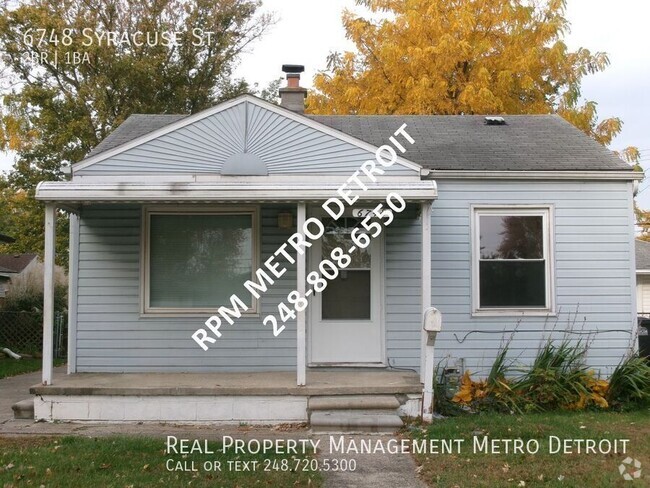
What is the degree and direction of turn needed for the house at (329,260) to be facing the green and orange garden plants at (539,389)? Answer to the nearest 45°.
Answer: approximately 90° to its left

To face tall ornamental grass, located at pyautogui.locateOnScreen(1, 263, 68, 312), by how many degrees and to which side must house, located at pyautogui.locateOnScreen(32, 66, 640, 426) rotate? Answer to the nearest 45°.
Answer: approximately 135° to its right

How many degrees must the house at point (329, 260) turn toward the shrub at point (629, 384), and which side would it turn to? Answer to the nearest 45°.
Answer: approximately 90° to its left

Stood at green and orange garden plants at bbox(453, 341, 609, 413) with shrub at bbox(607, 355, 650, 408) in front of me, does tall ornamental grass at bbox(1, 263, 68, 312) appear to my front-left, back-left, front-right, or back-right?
back-left

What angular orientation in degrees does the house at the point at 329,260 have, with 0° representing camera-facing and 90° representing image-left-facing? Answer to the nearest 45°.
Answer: approximately 0°

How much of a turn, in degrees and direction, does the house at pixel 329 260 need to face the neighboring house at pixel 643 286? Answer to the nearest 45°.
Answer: approximately 135° to its left

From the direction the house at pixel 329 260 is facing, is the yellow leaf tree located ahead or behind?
behind
